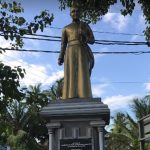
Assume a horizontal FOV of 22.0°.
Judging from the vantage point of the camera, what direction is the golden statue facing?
facing the viewer
